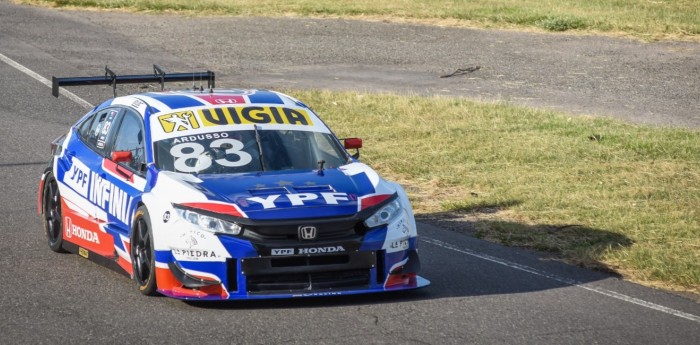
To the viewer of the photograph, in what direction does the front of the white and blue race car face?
facing the viewer and to the right of the viewer
